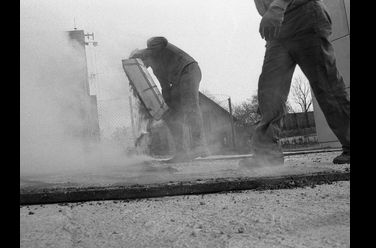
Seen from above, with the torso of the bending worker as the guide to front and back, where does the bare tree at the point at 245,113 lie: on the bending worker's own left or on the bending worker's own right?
on the bending worker's own right

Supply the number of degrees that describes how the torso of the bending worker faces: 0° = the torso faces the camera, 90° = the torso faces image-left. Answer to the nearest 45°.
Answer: approximately 90°
